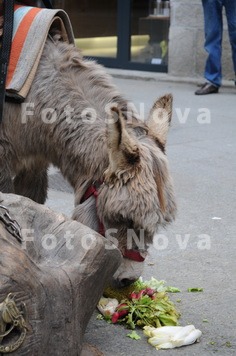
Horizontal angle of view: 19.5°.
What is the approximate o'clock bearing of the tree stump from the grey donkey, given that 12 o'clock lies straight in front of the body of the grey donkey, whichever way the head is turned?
The tree stump is roughly at 2 o'clock from the grey donkey.

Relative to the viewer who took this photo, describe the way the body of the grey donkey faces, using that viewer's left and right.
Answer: facing the viewer and to the right of the viewer
